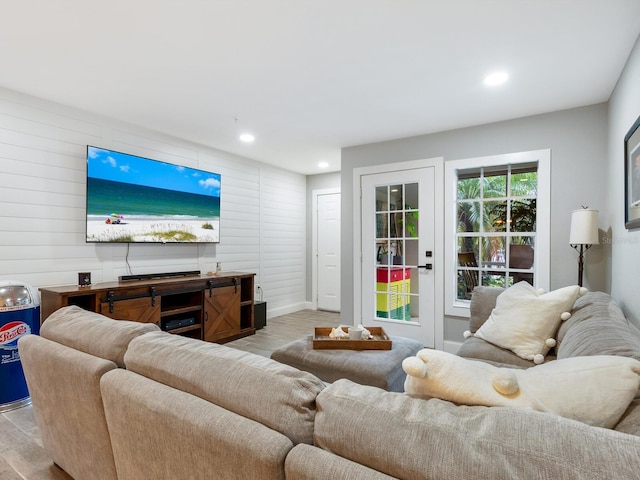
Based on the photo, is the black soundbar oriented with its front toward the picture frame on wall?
yes

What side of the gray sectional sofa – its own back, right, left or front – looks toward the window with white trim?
front

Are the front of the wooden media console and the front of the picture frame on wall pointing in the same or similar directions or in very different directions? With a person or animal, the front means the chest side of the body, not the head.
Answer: very different directions

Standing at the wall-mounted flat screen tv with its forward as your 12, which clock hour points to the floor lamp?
The floor lamp is roughly at 12 o'clock from the wall-mounted flat screen tv.

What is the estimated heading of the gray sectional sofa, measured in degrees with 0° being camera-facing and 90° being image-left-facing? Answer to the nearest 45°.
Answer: approximately 225°

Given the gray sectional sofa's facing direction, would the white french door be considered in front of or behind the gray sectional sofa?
in front

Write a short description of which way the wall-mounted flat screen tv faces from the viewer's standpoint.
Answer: facing the viewer and to the right of the viewer

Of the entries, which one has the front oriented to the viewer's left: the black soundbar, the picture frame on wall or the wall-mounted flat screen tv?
the picture frame on wall

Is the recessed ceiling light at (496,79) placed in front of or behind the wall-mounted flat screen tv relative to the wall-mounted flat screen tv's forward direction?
in front

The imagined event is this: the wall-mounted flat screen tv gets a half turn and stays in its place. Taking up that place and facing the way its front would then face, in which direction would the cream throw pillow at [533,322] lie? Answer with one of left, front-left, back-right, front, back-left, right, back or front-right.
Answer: back

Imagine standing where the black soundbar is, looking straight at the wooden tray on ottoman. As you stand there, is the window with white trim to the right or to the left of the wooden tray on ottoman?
left

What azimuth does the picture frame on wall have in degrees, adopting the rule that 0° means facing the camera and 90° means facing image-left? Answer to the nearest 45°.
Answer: approximately 90°

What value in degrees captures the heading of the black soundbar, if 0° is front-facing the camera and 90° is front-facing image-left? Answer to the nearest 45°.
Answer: approximately 315°
